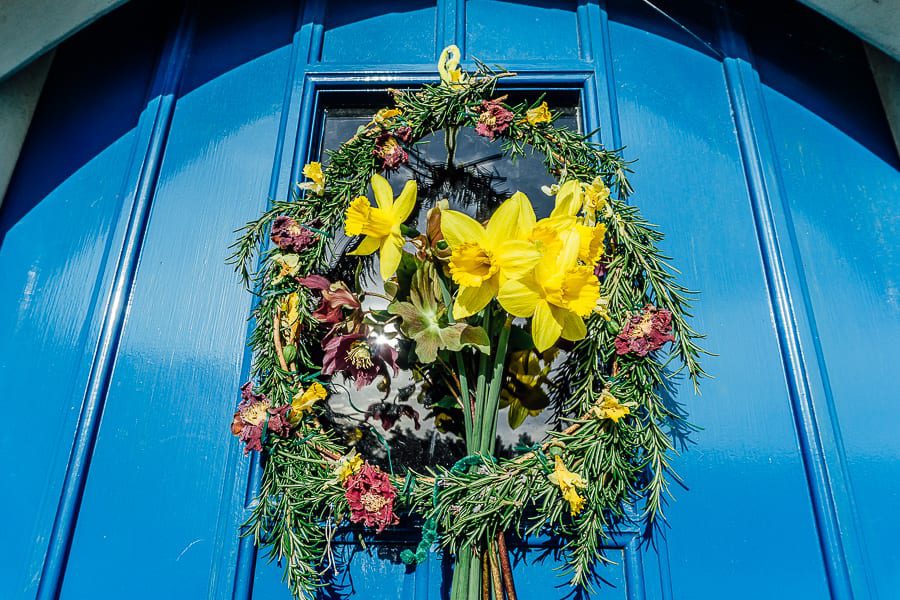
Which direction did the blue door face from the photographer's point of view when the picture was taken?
facing the viewer

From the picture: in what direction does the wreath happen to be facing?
toward the camera
